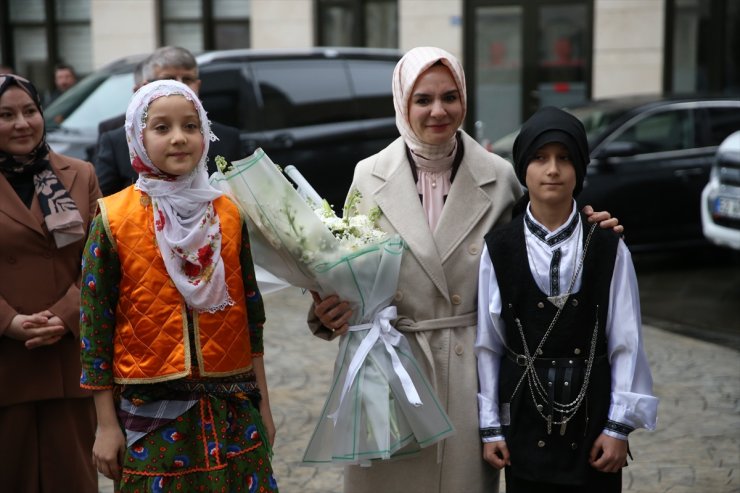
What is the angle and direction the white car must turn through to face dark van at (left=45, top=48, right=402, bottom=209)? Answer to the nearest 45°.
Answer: approximately 45° to its right

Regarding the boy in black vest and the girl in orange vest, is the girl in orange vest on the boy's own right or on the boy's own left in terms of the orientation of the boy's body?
on the boy's own right

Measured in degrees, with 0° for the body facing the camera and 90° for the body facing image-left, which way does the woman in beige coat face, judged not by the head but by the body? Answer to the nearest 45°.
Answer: approximately 0°

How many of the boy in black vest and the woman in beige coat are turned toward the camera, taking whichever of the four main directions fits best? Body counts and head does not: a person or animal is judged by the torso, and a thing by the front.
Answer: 2

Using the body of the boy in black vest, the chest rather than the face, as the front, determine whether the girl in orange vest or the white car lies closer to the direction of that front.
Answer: the girl in orange vest

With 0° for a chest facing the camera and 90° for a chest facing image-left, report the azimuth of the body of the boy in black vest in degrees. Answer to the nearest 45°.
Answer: approximately 0°

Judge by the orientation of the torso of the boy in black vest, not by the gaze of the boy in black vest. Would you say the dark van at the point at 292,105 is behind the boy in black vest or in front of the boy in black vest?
behind

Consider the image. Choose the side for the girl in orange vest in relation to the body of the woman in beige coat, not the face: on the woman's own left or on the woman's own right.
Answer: on the woman's own right

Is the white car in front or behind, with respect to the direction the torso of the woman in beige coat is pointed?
behind
